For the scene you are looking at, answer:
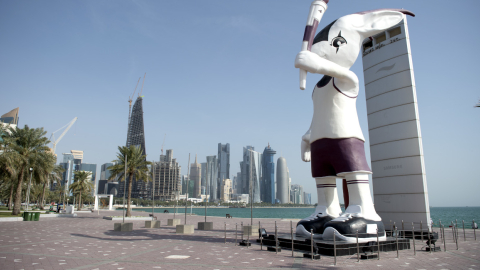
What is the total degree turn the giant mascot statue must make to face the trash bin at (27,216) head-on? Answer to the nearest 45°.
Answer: approximately 45° to its right

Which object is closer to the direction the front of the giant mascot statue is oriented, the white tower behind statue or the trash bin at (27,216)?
the trash bin

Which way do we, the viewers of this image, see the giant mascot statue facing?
facing the viewer and to the left of the viewer

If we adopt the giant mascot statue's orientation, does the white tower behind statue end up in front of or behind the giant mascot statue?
behind

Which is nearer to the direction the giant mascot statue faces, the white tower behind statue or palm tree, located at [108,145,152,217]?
the palm tree

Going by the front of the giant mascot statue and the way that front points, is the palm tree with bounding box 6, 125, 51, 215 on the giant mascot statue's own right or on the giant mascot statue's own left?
on the giant mascot statue's own right

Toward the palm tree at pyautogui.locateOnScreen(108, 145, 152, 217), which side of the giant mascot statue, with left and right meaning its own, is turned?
right
